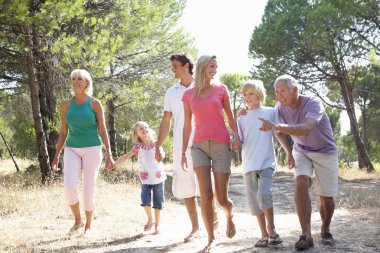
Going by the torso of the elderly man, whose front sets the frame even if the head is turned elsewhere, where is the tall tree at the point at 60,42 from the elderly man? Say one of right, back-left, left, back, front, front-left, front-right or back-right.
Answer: right

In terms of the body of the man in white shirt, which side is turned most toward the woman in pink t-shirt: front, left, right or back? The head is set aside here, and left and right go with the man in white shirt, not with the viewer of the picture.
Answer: left

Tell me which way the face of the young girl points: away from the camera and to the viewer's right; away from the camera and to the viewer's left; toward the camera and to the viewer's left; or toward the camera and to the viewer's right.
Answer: toward the camera and to the viewer's right

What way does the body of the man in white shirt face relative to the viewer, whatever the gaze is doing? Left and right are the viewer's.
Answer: facing the viewer and to the left of the viewer

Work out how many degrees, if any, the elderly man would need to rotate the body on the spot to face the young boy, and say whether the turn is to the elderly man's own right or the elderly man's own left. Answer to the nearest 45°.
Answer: approximately 45° to the elderly man's own right

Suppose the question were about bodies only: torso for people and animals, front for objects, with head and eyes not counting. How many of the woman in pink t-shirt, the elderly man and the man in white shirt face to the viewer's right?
0

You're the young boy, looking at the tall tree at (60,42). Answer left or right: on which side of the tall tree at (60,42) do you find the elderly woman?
left

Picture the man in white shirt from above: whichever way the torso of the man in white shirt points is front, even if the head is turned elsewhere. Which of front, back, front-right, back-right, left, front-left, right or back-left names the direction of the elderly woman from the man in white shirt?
front-right

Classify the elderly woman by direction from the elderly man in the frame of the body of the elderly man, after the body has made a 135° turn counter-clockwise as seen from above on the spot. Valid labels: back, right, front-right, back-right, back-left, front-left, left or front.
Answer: back

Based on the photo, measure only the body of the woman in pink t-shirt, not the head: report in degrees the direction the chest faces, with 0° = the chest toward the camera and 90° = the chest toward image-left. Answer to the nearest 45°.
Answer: approximately 0°

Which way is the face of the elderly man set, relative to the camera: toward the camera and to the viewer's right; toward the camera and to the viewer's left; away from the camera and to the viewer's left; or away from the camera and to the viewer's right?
toward the camera and to the viewer's left

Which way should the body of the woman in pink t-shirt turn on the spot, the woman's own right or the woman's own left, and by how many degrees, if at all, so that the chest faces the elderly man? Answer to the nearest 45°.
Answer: approximately 90° to the woman's own left

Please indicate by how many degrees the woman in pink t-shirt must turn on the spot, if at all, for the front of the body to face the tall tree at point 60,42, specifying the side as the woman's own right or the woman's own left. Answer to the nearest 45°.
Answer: approximately 135° to the woman's own right
